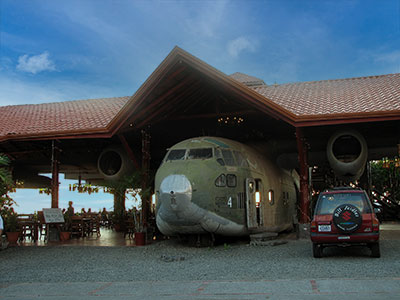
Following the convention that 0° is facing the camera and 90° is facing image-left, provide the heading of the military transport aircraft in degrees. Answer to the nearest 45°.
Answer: approximately 45°

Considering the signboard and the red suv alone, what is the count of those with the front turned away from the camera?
1

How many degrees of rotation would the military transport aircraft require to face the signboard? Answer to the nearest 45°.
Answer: approximately 45° to its right

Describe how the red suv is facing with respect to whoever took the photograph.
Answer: facing away from the viewer

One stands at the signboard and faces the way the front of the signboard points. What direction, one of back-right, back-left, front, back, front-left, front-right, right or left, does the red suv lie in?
front-left

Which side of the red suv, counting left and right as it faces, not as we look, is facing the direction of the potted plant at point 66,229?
left

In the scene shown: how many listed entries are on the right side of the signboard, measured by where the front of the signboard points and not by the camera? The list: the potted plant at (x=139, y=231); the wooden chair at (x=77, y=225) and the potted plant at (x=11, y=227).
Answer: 1

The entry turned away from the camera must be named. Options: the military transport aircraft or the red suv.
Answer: the red suv

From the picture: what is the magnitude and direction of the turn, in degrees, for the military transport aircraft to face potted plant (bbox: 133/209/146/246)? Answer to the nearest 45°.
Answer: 0° — it already faces it

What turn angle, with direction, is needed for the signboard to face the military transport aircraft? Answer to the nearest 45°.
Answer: approximately 45° to its left
